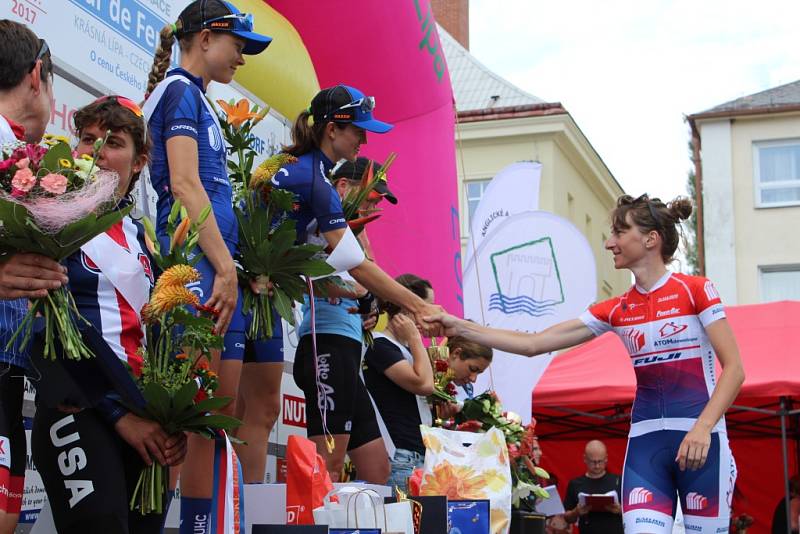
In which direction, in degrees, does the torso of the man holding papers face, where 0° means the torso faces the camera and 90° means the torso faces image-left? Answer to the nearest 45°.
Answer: approximately 0°

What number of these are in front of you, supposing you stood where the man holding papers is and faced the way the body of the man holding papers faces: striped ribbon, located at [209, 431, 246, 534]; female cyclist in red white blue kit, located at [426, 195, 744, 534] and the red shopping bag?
3

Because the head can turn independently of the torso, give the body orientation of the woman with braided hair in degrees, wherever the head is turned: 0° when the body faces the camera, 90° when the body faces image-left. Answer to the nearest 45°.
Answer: approximately 270°

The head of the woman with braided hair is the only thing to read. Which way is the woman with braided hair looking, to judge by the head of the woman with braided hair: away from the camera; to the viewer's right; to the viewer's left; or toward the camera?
to the viewer's right

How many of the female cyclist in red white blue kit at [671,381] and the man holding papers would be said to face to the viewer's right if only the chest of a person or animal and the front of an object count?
0

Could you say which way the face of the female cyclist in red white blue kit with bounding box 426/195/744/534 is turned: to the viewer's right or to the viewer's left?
to the viewer's left

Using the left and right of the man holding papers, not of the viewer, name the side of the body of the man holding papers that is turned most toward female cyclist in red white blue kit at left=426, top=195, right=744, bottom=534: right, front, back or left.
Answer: front

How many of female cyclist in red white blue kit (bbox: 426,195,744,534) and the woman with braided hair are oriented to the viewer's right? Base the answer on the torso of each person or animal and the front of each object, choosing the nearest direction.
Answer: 1

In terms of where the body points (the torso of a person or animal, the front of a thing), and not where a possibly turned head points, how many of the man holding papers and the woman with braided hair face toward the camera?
1

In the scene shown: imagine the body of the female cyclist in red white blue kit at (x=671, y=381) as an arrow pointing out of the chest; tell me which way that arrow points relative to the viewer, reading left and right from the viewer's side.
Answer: facing the viewer and to the left of the viewer

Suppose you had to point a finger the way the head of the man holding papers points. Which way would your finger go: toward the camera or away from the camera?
toward the camera

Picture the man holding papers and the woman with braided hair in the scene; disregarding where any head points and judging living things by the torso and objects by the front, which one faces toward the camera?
the man holding papers
